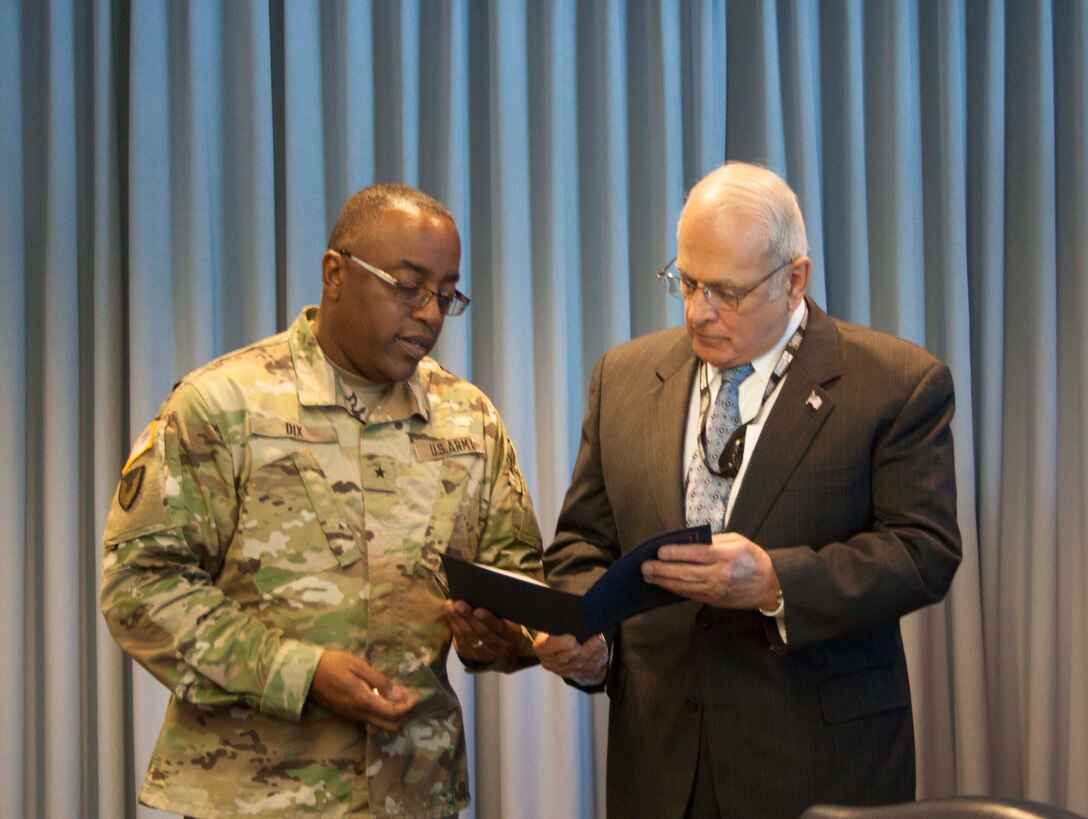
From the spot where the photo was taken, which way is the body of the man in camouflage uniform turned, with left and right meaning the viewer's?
facing the viewer and to the right of the viewer

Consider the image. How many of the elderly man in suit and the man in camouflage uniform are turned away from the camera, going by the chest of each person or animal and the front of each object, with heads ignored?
0

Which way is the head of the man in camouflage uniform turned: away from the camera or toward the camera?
toward the camera

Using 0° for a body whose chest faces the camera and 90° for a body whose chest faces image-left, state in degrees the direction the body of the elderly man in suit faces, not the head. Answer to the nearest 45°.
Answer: approximately 45°

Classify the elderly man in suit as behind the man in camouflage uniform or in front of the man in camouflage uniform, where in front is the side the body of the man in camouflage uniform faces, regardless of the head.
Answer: in front

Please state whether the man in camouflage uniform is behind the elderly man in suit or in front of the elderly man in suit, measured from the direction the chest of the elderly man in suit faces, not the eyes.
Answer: in front

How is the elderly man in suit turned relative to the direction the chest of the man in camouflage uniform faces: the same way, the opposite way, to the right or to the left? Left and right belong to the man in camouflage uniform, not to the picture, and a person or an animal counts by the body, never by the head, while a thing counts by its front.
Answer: to the right

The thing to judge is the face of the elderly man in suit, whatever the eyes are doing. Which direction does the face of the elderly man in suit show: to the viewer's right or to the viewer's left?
to the viewer's left
